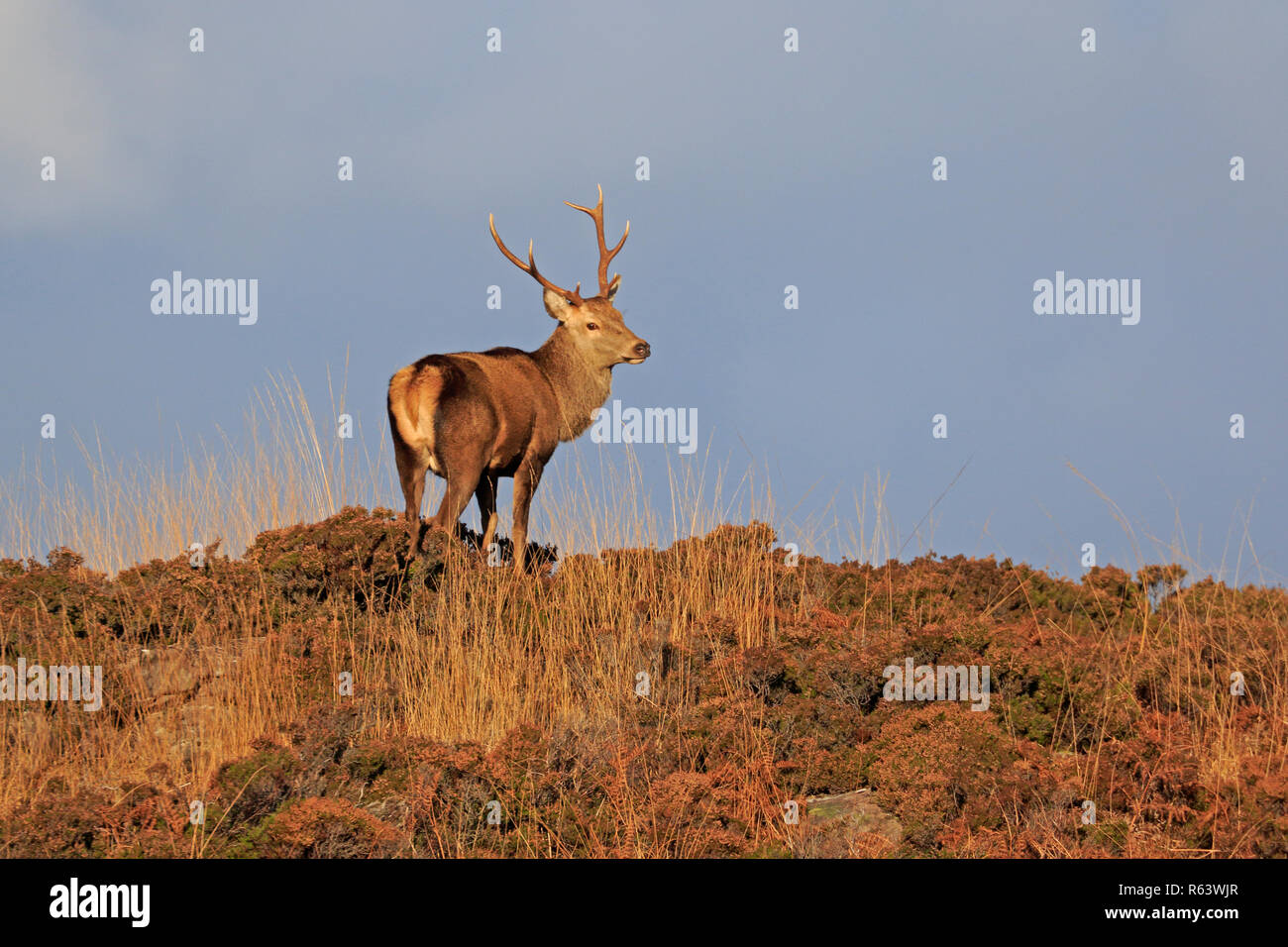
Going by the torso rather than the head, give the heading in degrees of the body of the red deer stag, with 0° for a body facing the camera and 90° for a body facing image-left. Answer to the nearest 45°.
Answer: approximately 225°
